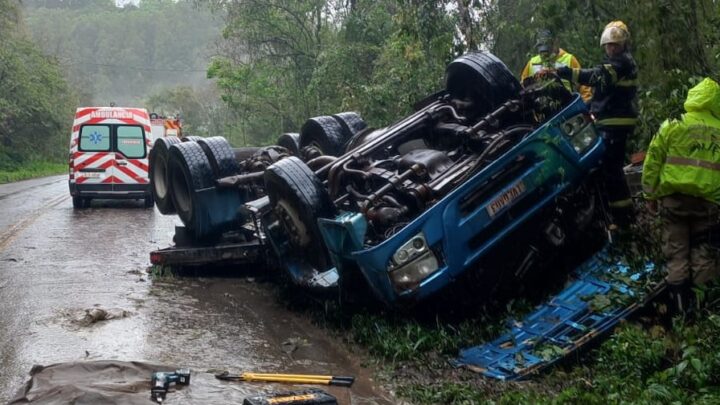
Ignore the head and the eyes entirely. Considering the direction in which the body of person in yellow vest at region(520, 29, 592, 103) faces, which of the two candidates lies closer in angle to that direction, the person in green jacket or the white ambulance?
the person in green jacket

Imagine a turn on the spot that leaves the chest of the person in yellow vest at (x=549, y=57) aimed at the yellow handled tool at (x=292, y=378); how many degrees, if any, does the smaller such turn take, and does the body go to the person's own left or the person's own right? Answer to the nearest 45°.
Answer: approximately 45° to the person's own right

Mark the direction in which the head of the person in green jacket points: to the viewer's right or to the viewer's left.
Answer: to the viewer's left

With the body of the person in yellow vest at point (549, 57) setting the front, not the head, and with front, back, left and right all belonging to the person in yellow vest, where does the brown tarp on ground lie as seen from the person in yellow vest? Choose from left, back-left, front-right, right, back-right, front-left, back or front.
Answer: front-right

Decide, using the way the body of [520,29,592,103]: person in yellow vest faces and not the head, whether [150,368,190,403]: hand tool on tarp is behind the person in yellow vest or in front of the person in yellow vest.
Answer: in front

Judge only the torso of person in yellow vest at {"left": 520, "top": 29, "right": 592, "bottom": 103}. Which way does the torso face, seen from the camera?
toward the camera
